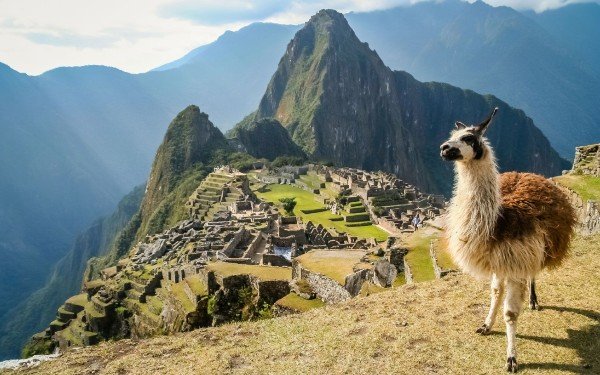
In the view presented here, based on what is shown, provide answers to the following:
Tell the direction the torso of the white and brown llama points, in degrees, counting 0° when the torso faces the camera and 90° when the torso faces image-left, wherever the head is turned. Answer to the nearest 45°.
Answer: approximately 45°

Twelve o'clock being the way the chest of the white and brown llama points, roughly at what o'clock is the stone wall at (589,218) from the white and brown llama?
The stone wall is roughly at 5 o'clock from the white and brown llama.

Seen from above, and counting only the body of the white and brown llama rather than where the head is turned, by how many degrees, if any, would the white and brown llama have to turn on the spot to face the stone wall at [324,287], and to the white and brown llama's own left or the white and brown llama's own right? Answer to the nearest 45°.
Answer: approximately 90° to the white and brown llama's own right

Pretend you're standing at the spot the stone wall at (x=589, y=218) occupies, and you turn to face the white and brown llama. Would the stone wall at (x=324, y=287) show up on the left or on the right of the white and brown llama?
right

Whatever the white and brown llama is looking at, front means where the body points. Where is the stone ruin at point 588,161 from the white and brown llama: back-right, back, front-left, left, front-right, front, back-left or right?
back-right
